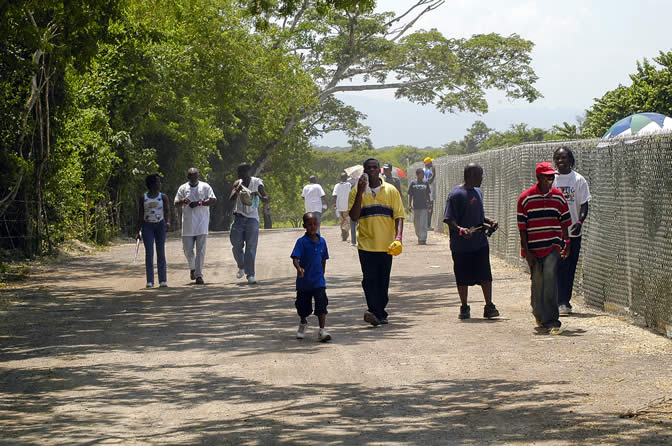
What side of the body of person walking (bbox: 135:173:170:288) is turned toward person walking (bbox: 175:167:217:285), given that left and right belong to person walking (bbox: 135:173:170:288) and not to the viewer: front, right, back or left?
left

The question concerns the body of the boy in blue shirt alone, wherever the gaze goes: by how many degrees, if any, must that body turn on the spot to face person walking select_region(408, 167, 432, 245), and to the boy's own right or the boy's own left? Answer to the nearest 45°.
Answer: approximately 180°

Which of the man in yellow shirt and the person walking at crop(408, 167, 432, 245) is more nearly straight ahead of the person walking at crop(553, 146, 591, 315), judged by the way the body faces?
the man in yellow shirt

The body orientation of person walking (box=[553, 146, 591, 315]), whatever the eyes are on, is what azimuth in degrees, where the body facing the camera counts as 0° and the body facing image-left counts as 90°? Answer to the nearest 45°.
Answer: approximately 45°

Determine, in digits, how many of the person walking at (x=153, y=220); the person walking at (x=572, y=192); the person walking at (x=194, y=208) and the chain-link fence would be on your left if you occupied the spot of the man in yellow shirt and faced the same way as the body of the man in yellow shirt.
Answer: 2

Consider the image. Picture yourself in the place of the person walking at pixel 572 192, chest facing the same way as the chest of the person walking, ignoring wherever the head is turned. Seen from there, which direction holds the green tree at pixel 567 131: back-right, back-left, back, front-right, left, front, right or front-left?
back-right

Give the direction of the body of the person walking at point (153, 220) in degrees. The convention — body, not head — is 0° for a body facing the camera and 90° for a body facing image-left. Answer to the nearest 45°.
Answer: approximately 0°

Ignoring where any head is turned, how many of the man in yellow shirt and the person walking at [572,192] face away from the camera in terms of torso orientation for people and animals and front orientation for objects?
0
